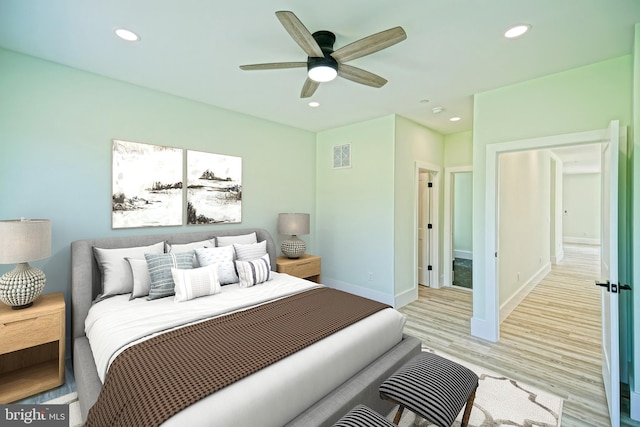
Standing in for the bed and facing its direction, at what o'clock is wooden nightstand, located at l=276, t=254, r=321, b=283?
The wooden nightstand is roughly at 8 o'clock from the bed.

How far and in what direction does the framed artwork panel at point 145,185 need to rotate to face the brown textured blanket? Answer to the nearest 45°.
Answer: approximately 45° to its right

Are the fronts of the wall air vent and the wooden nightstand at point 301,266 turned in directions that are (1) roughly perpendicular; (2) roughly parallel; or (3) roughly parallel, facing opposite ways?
roughly perpendicular

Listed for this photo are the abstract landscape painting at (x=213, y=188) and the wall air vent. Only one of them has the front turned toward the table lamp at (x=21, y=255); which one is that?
the wall air vent

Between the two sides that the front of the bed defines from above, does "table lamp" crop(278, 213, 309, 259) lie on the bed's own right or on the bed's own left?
on the bed's own left

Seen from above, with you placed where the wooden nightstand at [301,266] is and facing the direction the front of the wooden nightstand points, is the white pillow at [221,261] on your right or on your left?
on your right

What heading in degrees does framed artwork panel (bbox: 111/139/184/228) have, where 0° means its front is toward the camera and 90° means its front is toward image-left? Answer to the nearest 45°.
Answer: approximately 315°
